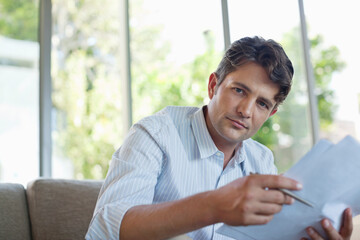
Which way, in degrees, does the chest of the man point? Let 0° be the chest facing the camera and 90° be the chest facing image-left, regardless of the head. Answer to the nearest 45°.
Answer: approximately 315°
